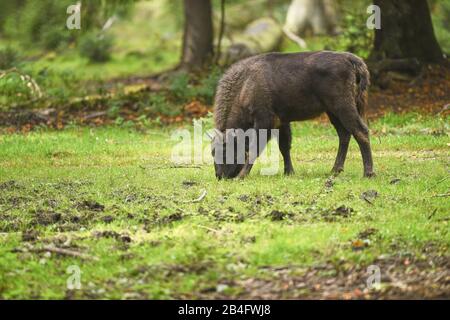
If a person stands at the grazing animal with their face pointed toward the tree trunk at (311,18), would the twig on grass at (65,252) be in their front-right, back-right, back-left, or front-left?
back-left

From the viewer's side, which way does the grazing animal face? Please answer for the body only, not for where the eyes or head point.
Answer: to the viewer's left

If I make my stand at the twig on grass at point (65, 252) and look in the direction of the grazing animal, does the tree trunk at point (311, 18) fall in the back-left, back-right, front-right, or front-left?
front-left

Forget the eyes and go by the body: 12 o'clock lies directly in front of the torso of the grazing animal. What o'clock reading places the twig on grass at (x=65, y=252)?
The twig on grass is roughly at 10 o'clock from the grazing animal.

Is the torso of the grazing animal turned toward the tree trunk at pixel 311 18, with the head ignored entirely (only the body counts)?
no
